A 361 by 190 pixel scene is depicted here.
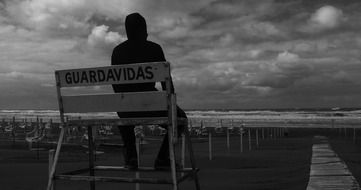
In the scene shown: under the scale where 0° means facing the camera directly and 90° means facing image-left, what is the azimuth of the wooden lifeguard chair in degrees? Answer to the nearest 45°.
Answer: approximately 225°
